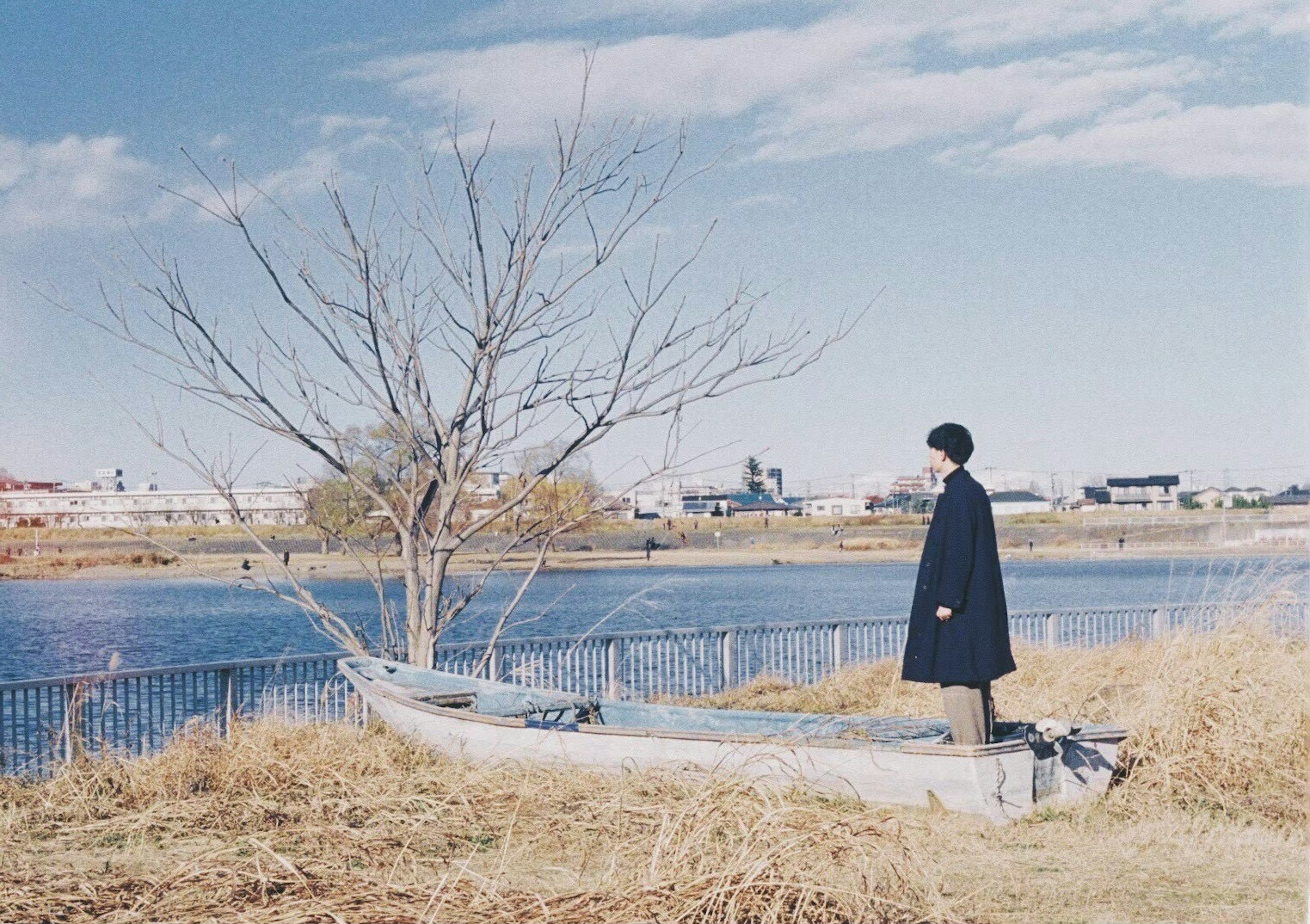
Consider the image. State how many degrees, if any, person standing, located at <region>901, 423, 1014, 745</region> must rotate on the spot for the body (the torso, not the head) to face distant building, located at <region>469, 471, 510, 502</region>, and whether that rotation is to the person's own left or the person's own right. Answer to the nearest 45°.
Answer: approximately 45° to the person's own right

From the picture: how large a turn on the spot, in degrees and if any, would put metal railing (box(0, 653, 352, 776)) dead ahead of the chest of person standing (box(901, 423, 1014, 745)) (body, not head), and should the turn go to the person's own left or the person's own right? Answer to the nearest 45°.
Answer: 0° — they already face it

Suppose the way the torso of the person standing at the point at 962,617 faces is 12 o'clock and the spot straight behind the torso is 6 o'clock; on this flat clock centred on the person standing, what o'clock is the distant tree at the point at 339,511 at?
The distant tree is roughly at 1 o'clock from the person standing.

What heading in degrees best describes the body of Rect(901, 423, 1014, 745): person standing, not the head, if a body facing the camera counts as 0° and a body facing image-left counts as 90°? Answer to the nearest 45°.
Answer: approximately 90°
